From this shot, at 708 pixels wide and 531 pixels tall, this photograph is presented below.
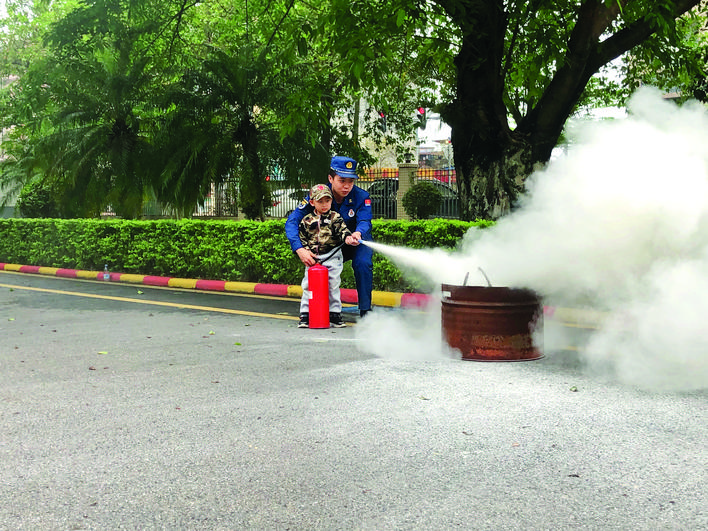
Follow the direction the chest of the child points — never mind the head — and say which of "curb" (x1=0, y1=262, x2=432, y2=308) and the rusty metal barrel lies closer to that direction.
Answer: the rusty metal barrel

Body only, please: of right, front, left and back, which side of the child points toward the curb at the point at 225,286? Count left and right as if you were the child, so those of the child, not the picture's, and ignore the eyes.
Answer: back

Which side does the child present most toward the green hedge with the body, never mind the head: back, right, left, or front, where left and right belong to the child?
back

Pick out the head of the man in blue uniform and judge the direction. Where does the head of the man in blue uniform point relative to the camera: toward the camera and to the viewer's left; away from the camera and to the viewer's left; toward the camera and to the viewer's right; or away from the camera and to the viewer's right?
toward the camera and to the viewer's right

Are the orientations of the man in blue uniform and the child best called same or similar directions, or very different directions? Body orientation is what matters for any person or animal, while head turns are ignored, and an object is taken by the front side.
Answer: same or similar directions

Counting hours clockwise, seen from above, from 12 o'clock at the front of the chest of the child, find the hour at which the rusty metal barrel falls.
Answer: The rusty metal barrel is roughly at 11 o'clock from the child.

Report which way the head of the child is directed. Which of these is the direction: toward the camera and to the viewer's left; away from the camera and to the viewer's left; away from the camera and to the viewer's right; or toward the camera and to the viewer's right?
toward the camera and to the viewer's right

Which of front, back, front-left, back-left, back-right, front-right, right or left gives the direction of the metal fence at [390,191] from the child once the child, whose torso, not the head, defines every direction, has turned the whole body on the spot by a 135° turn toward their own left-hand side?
front-left

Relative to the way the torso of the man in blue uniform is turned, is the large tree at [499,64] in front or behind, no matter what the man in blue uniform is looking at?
behind

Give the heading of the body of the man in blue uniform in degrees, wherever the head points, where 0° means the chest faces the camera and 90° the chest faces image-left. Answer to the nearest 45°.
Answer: approximately 0°

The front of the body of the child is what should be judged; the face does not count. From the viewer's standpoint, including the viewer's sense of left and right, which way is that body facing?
facing the viewer
